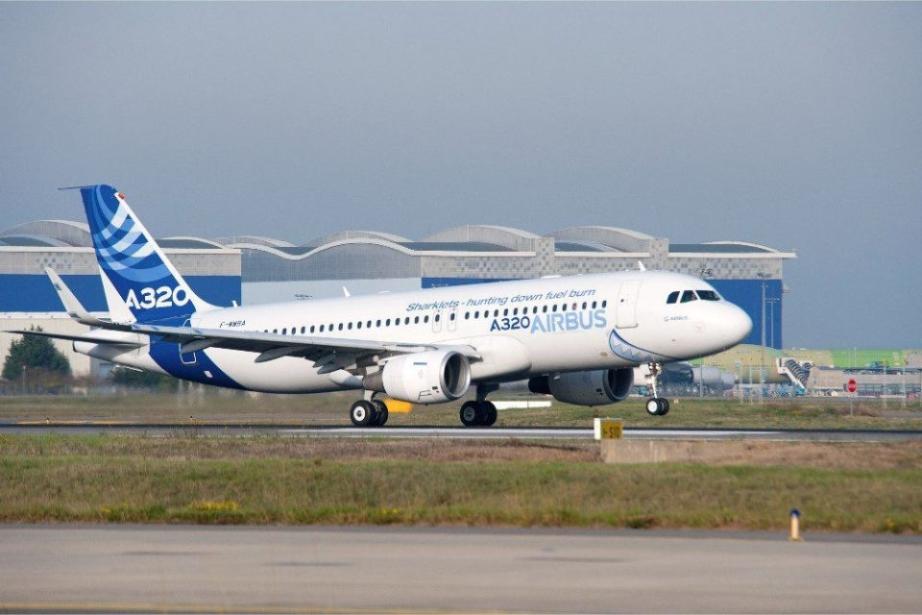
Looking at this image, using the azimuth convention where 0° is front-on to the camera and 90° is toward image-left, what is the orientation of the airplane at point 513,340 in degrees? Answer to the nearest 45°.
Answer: approximately 315°
